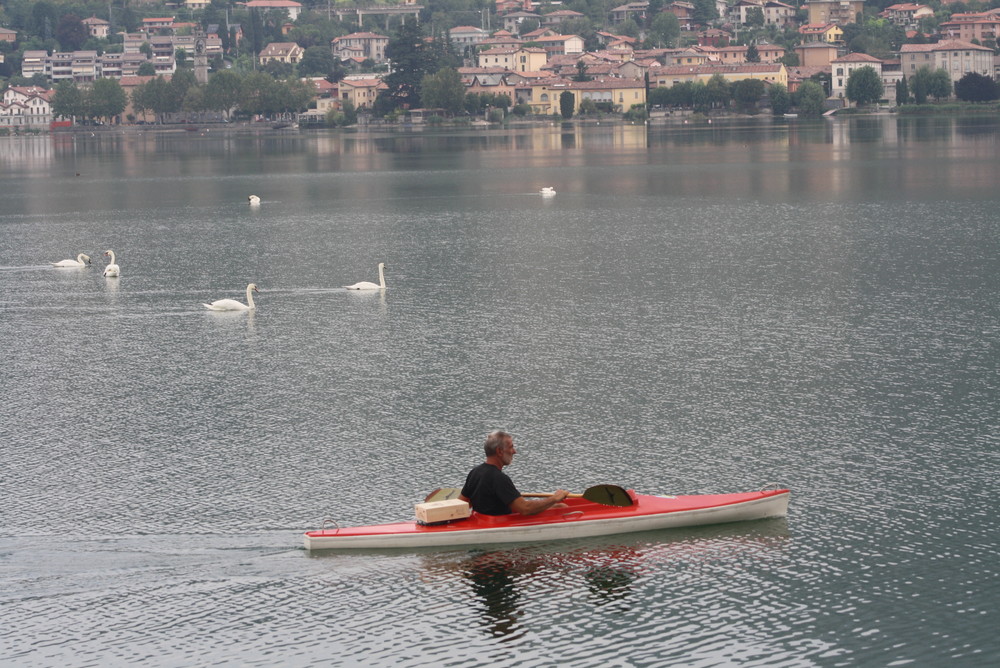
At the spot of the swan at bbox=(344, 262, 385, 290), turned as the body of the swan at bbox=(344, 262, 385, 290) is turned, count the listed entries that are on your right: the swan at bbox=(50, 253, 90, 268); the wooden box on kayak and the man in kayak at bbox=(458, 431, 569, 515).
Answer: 2

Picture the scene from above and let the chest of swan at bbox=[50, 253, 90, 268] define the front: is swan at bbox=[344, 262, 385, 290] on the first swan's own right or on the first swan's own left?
on the first swan's own right

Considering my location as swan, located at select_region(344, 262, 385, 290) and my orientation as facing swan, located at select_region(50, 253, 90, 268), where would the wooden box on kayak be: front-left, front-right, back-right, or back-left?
back-left

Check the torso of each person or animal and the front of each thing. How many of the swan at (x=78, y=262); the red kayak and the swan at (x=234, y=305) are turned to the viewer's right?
3

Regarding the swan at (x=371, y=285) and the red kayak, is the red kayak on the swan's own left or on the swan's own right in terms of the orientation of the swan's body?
on the swan's own right

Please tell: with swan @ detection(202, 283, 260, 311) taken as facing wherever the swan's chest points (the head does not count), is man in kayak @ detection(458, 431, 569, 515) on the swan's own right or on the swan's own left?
on the swan's own right

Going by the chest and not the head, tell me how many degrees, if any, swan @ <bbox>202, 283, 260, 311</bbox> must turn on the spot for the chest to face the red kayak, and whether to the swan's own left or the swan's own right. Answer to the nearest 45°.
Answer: approximately 90° to the swan's own right

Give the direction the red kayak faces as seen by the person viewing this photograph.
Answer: facing to the right of the viewer

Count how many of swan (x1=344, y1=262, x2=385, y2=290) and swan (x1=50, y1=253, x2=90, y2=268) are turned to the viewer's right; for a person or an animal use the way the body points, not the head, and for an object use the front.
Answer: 2

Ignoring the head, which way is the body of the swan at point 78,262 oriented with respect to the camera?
to the viewer's right

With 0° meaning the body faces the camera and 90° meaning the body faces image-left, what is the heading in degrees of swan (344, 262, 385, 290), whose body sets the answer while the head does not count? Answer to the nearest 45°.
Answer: approximately 270°

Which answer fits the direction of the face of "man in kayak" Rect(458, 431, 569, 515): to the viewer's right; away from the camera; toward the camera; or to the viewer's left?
to the viewer's right

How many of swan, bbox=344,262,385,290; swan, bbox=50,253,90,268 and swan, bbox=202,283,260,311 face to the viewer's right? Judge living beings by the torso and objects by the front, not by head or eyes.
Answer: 3

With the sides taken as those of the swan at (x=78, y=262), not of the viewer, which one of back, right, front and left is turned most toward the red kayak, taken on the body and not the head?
right

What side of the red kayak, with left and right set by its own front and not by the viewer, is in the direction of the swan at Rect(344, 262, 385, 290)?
left

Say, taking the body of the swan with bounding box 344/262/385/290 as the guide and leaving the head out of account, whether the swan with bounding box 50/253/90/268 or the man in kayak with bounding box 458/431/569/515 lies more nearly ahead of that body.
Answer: the man in kayak
